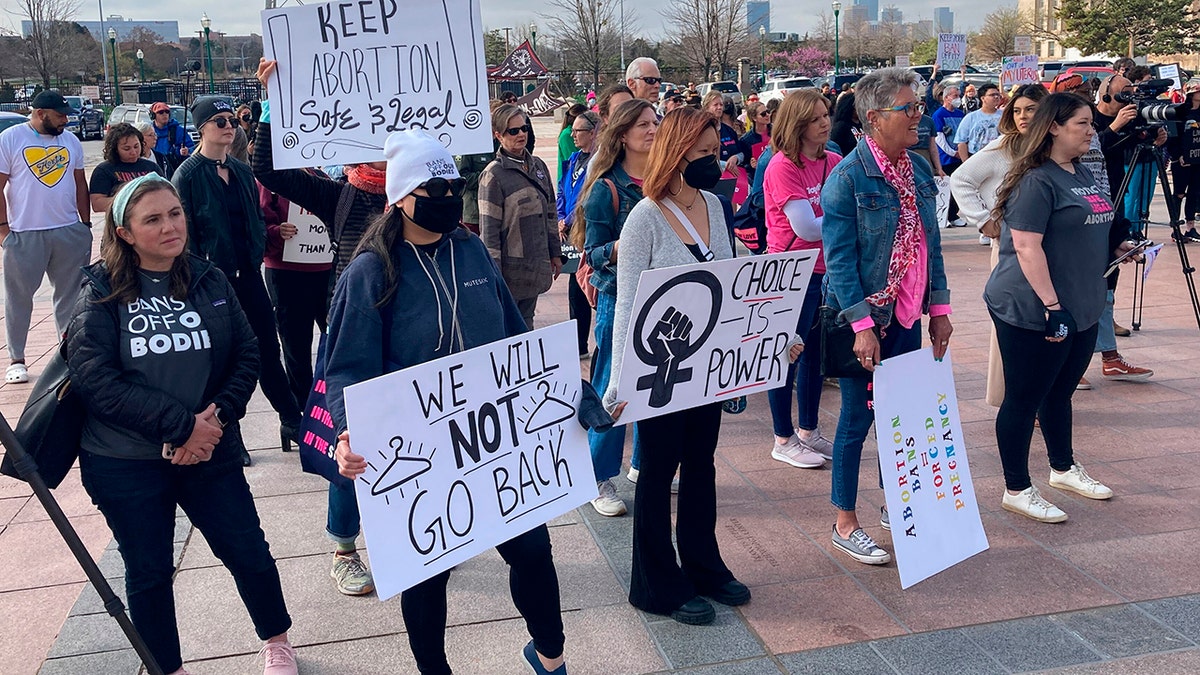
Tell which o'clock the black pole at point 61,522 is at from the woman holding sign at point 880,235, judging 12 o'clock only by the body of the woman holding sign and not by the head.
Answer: The black pole is roughly at 3 o'clock from the woman holding sign.

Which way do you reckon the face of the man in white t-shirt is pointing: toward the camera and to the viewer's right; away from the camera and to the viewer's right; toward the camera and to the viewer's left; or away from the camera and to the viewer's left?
toward the camera and to the viewer's right

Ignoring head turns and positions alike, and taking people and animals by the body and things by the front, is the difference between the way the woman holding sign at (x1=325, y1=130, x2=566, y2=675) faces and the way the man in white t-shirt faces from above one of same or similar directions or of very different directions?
same or similar directions

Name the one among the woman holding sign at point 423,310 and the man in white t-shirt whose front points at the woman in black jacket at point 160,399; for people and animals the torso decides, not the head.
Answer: the man in white t-shirt

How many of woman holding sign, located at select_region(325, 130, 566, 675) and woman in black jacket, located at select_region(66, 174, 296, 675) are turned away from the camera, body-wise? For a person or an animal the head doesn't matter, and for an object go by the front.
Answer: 0

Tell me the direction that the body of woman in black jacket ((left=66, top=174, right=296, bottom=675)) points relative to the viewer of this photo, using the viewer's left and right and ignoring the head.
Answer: facing the viewer and to the right of the viewer

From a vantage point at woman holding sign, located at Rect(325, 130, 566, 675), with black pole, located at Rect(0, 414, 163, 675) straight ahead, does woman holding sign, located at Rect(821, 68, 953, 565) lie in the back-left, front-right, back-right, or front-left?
back-right

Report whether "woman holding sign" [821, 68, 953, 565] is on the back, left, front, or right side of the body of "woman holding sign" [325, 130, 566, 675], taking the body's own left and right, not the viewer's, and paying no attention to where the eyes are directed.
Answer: left

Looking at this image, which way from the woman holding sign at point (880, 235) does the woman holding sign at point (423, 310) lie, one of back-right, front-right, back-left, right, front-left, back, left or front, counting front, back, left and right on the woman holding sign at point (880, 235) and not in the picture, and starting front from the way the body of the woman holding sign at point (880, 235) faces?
right

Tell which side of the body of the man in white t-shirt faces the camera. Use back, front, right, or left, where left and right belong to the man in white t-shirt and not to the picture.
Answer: front

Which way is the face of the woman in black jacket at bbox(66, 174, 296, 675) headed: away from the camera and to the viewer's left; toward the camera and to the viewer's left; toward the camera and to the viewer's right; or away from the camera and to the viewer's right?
toward the camera and to the viewer's right

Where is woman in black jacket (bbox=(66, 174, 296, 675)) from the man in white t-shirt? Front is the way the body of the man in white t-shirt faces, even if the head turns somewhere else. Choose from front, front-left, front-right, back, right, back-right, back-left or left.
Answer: front

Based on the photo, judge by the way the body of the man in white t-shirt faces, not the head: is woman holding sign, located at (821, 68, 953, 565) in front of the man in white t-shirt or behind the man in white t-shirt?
in front
